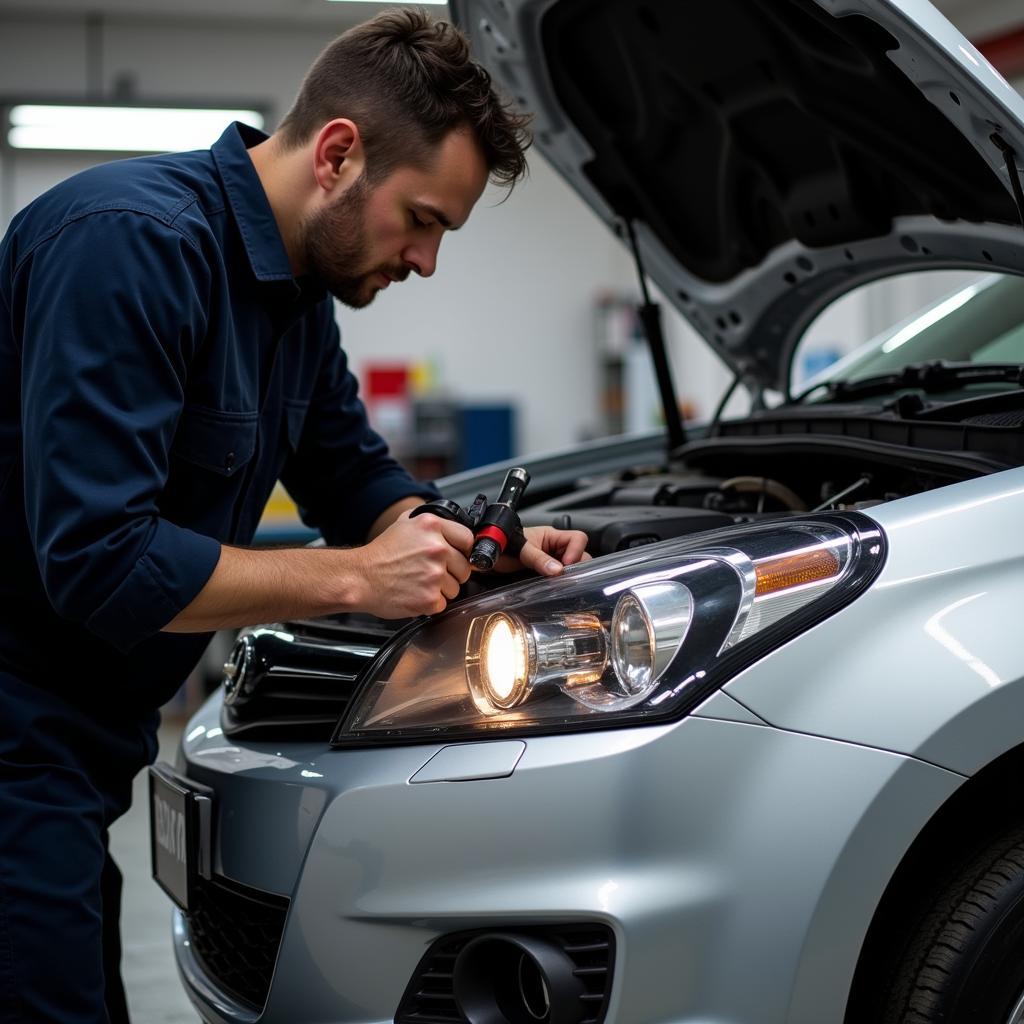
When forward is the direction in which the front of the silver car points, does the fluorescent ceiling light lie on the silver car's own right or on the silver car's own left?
on the silver car's own right

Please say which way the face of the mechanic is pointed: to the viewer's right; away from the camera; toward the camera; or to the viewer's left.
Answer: to the viewer's right

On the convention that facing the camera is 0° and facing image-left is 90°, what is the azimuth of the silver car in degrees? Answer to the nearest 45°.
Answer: approximately 45°
